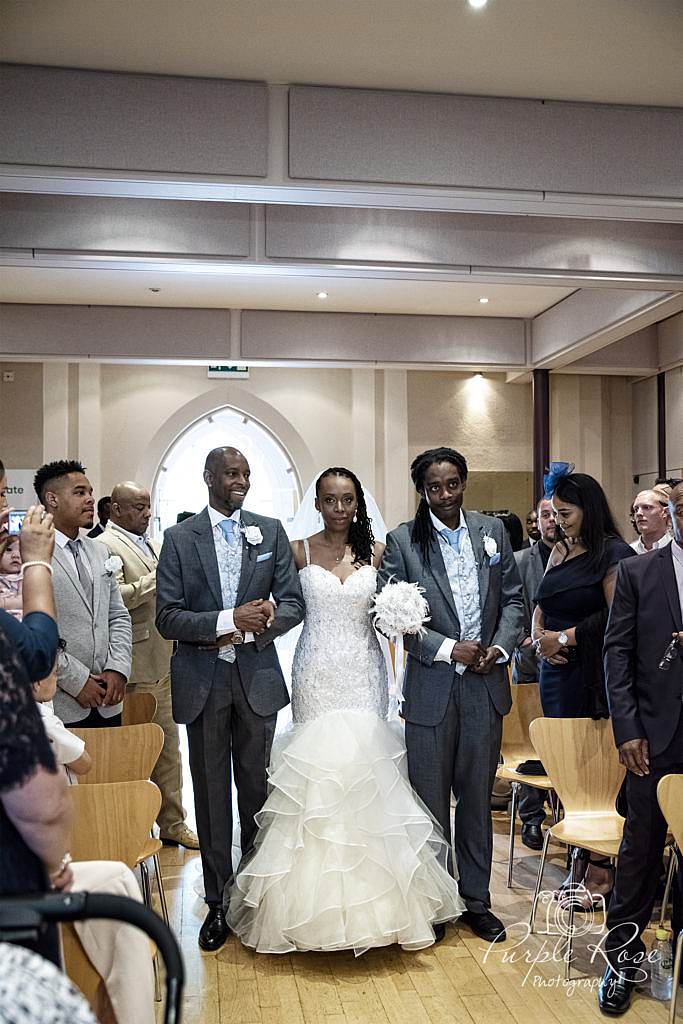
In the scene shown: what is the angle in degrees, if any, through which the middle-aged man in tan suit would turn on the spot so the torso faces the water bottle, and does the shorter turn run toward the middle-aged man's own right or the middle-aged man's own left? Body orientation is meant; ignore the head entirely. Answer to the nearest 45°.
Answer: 0° — they already face it

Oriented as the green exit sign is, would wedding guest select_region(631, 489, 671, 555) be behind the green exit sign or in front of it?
in front

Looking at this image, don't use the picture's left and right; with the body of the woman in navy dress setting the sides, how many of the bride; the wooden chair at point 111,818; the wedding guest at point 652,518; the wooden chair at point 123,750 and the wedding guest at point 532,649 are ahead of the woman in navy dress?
3

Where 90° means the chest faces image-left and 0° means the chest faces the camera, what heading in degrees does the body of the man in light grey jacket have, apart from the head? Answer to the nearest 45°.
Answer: approximately 315°

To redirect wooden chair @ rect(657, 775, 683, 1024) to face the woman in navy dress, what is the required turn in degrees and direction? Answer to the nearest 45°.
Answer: approximately 180°

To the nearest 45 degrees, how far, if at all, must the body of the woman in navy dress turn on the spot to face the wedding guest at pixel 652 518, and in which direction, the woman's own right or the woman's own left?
approximately 135° to the woman's own right

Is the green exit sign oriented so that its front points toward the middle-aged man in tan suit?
yes

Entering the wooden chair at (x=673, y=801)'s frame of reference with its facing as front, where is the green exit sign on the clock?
The green exit sign is roughly at 5 o'clock from the wooden chair.

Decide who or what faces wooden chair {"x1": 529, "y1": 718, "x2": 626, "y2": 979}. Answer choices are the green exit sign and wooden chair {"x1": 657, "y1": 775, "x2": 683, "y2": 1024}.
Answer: the green exit sign

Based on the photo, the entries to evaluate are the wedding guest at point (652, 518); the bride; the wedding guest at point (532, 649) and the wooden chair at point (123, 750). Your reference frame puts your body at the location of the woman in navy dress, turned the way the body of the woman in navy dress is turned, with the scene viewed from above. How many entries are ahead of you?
2

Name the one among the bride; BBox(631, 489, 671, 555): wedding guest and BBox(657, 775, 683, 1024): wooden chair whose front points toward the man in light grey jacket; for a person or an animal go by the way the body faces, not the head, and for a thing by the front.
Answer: the wedding guest

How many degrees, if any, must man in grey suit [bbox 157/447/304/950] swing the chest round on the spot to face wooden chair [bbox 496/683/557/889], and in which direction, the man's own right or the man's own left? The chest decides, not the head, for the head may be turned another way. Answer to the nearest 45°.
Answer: approximately 135° to the man's own left

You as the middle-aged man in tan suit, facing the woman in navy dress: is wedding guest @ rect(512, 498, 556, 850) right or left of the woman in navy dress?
left

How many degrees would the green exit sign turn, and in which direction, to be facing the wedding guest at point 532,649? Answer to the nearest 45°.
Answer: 0° — it already faces them

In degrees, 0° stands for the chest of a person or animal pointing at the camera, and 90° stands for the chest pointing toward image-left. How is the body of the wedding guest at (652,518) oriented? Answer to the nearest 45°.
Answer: approximately 45°

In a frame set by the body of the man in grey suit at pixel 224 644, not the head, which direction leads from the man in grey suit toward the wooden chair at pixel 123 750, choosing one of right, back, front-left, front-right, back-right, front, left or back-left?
front-right

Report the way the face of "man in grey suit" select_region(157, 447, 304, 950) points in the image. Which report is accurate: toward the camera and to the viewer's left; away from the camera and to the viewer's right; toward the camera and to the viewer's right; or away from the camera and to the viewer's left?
toward the camera and to the viewer's right

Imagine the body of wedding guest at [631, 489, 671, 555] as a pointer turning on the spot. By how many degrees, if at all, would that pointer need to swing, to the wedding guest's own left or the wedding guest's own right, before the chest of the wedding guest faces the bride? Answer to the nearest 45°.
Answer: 0° — they already face them
